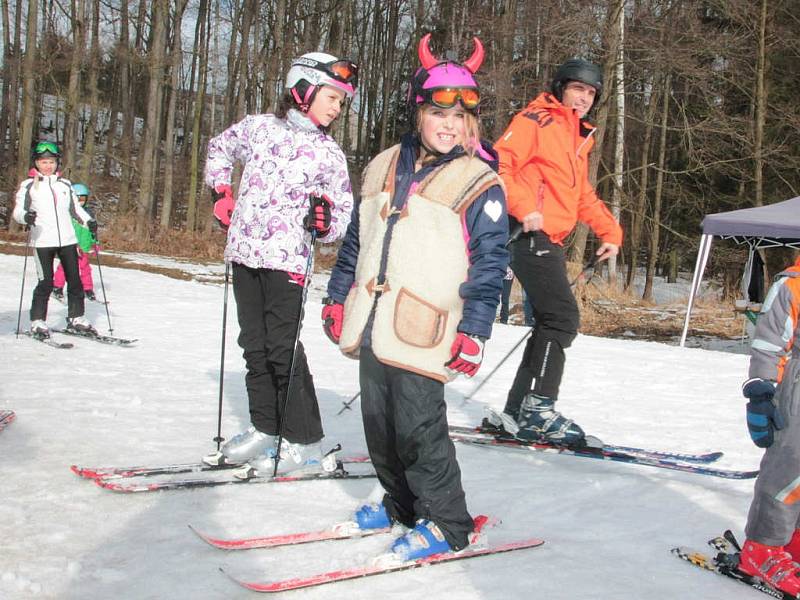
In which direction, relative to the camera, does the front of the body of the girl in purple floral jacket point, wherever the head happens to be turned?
toward the camera

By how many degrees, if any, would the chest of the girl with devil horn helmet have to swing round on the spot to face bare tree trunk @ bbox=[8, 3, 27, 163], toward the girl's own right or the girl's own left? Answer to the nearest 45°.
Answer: approximately 90° to the girl's own right

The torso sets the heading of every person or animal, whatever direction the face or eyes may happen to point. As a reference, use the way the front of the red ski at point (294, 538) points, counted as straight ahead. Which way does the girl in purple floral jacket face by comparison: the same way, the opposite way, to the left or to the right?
to the left

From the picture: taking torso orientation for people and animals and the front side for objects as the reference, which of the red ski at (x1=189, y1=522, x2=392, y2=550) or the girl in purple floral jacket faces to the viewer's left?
the red ski

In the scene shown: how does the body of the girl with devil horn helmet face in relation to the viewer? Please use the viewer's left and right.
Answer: facing the viewer and to the left of the viewer

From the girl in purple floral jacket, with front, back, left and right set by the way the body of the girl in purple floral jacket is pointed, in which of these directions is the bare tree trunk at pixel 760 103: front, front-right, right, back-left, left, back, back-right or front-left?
back-left

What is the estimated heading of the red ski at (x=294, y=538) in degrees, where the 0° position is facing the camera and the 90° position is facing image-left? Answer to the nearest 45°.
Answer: approximately 90°

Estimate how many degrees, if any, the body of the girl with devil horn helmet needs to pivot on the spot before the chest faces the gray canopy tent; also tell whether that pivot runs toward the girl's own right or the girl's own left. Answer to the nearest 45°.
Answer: approximately 180°

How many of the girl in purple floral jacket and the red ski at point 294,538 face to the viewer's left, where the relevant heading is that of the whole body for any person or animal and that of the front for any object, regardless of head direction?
1

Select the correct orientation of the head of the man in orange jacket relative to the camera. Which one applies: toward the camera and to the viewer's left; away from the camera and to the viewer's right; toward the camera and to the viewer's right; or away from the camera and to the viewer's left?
toward the camera and to the viewer's right

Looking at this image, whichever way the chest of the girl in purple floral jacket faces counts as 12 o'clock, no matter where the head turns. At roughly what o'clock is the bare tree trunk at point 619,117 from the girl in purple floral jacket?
The bare tree trunk is roughly at 7 o'clock from the girl in purple floral jacket.
